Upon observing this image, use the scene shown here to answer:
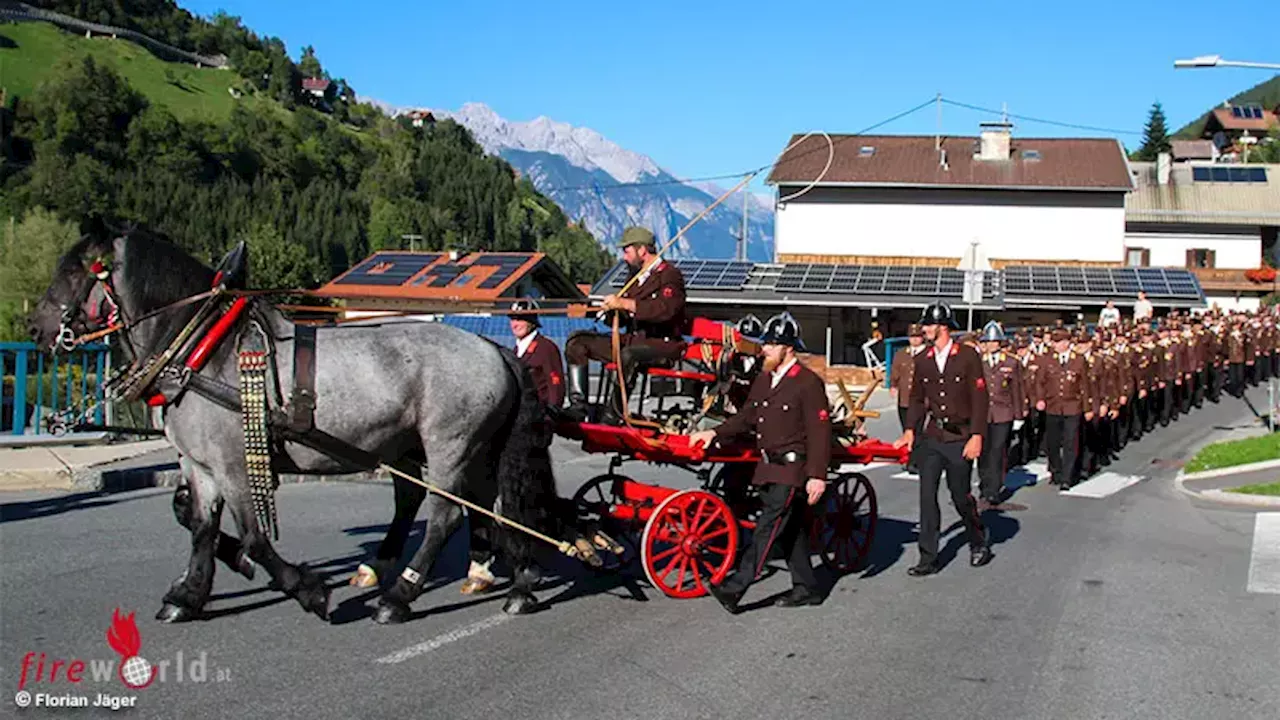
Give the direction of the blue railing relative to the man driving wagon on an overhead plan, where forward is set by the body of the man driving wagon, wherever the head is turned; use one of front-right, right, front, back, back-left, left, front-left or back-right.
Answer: front-right

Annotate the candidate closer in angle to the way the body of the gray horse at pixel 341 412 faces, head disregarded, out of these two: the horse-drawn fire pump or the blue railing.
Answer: the blue railing

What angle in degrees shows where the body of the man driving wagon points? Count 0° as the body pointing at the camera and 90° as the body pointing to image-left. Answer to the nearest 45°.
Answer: approximately 90°

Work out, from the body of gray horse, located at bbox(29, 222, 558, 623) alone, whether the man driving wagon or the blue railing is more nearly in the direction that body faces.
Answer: the blue railing

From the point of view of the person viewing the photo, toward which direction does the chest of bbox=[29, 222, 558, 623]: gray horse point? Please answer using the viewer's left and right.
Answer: facing to the left of the viewer

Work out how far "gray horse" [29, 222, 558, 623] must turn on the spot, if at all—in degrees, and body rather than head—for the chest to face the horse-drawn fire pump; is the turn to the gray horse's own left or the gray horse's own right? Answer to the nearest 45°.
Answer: approximately 180°

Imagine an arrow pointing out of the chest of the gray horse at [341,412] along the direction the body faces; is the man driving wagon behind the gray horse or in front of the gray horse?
behind

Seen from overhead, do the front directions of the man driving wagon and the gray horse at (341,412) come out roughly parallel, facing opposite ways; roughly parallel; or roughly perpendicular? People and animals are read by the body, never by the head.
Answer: roughly parallel

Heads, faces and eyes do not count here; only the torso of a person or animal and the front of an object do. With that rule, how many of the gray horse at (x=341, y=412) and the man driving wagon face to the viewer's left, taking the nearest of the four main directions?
2

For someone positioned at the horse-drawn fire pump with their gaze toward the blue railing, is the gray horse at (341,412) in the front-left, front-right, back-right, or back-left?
front-left

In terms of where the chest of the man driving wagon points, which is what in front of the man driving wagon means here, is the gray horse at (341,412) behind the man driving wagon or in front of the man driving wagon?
in front
